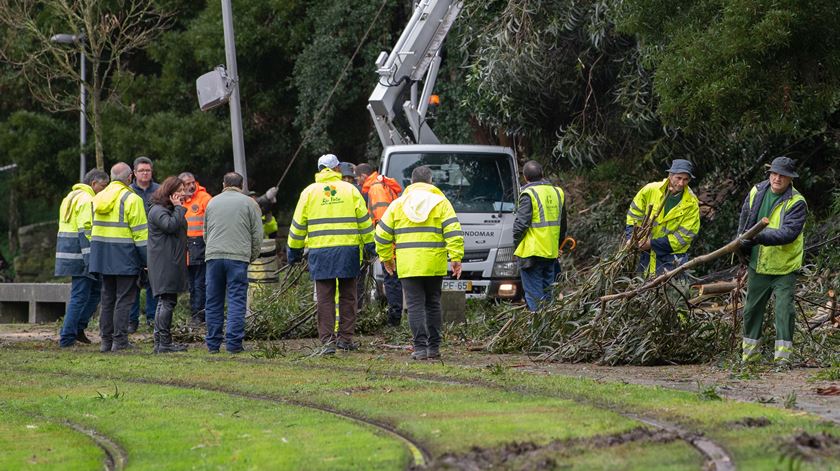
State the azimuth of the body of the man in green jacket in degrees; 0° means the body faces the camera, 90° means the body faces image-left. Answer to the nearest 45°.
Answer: approximately 180°

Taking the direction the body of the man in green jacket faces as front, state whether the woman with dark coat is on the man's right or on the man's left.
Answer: on the man's left

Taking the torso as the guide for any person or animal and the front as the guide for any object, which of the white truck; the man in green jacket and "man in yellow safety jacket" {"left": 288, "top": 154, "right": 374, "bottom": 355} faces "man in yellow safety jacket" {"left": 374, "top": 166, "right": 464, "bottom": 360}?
the white truck

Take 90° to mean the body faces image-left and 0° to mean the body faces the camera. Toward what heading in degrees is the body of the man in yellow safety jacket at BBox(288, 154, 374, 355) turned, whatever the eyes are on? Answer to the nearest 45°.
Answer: approximately 180°

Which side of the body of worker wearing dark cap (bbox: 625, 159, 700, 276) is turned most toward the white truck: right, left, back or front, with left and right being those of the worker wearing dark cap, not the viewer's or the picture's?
right

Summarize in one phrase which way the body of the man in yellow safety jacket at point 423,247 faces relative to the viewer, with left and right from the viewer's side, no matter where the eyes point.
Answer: facing away from the viewer

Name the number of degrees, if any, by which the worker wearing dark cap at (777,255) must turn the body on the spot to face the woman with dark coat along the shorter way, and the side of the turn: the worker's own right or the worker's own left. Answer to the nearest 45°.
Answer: approximately 45° to the worker's own right

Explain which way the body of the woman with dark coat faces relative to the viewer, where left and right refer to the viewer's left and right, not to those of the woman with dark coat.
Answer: facing to the right of the viewer

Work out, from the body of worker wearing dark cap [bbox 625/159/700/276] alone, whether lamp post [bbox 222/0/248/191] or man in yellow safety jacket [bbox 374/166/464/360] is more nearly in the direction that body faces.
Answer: the man in yellow safety jacket

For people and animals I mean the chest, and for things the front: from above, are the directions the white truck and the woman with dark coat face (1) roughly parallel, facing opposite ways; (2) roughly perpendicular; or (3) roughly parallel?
roughly perpendicular
